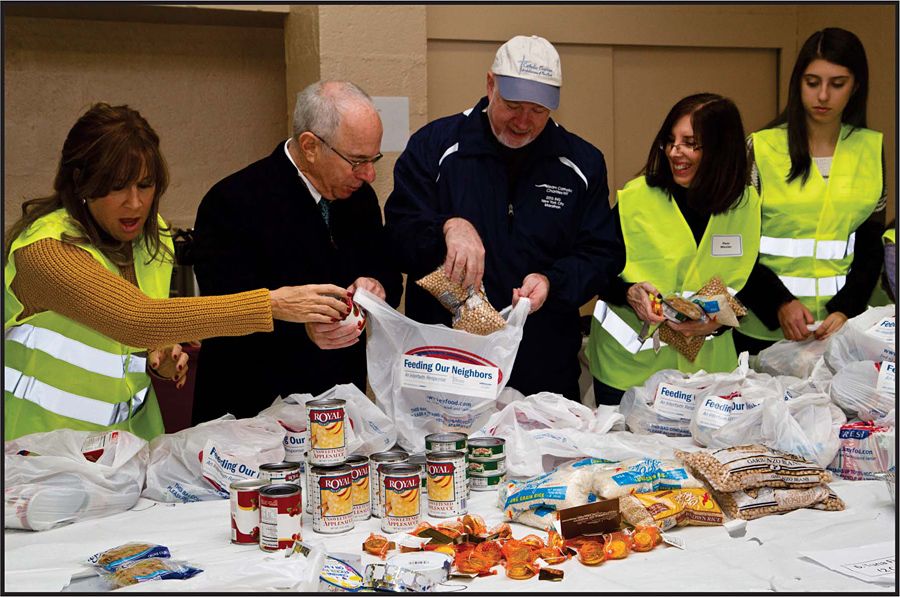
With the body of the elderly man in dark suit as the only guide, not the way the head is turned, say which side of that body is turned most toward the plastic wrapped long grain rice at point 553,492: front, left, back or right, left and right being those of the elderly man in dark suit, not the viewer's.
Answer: front

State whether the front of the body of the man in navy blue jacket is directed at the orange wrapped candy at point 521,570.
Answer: yes

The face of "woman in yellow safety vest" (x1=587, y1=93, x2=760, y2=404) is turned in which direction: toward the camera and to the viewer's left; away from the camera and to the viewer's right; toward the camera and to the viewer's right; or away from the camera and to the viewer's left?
toward the camera and to the viewer's left

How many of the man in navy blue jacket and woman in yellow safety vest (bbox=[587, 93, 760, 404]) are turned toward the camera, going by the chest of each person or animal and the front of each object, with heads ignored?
2

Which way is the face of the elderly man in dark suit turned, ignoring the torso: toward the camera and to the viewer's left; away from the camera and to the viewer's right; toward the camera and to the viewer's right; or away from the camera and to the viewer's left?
toward the camera and to the viewer's right

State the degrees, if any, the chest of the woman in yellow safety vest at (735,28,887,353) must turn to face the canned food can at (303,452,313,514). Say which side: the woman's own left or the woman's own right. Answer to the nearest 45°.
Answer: approximately 45° to the woman's own right

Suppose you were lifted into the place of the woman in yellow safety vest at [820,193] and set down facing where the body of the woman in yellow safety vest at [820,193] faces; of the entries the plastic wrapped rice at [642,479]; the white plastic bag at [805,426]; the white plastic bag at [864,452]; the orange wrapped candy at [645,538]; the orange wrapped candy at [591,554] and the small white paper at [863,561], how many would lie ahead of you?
6

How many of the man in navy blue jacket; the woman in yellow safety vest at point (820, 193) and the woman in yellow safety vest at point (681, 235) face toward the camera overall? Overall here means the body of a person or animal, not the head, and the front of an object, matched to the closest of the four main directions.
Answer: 3

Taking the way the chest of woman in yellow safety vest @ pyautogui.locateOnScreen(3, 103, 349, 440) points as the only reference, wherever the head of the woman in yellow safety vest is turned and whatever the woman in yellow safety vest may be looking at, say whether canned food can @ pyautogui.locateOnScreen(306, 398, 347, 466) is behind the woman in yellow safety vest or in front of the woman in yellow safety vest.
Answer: in front

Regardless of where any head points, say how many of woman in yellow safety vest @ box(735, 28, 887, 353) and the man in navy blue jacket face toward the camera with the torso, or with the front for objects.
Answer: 2

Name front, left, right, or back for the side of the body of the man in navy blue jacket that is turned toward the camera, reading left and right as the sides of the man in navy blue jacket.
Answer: front

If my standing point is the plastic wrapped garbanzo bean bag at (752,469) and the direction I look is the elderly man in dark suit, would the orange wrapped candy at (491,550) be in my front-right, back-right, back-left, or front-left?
front-left

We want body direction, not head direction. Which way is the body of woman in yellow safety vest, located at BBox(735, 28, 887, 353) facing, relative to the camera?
toward the camera

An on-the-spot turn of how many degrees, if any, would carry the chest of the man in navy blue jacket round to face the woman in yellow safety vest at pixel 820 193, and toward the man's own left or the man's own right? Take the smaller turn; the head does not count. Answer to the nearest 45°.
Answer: approximately 90° to the man's own left

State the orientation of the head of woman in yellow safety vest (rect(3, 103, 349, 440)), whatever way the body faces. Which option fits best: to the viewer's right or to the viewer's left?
to the viewer's right

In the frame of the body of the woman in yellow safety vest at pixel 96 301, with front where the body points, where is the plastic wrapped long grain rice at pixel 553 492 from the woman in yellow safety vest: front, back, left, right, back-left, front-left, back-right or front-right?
front

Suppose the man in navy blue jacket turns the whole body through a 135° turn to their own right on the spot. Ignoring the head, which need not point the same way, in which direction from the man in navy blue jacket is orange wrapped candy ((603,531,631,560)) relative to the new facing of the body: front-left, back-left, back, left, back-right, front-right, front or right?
back-left

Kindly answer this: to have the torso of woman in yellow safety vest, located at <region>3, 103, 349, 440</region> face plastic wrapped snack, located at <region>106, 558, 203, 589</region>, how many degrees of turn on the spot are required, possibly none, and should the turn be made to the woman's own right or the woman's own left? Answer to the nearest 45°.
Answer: approximately 45° to the woman's own right
